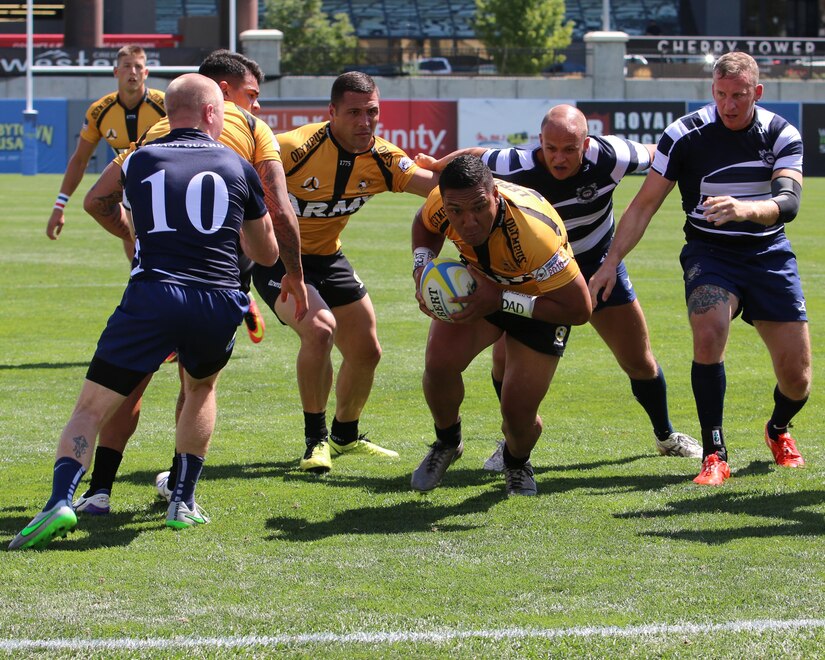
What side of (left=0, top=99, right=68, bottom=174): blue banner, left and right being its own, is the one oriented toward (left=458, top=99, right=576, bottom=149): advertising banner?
left

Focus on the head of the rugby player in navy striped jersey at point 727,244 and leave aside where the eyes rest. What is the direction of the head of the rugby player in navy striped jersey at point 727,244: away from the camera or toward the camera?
toward the camera

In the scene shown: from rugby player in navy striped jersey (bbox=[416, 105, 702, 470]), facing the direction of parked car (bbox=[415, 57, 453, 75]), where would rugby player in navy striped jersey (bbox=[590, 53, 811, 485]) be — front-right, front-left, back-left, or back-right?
back-right

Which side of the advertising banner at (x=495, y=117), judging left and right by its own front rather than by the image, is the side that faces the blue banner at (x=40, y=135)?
right

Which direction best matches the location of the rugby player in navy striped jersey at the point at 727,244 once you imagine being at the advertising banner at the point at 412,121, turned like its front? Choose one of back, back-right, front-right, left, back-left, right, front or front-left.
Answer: front

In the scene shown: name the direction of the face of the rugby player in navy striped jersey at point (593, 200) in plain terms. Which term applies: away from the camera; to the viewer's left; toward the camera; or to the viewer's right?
toward the camera

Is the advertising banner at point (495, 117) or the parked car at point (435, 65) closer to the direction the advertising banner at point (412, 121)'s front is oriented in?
the advertising banner

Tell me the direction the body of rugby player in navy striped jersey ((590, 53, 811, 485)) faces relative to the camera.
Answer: toward the camera

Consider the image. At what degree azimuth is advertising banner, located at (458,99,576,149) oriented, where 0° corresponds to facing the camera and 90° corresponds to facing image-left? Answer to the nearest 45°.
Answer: approximately 0°

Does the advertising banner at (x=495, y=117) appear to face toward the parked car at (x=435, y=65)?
no

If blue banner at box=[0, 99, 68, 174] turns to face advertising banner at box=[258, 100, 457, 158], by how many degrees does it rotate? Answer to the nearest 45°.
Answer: approximately 90° to its left

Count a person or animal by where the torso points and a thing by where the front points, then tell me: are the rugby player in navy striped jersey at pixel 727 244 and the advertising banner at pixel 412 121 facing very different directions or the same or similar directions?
same or similar directions

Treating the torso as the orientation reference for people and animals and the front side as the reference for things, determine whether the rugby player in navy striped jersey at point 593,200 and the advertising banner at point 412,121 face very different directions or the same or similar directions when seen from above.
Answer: same or similar directions

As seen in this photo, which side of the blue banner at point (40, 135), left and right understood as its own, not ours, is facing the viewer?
front

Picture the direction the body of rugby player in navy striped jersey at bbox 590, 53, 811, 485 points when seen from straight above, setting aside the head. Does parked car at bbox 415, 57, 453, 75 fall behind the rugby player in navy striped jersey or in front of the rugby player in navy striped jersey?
behind

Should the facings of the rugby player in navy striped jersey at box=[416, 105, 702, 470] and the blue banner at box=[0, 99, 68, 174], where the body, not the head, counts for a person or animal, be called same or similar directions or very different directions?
same or similar directions

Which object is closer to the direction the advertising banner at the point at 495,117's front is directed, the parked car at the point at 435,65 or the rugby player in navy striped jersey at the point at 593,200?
the rugby player in navy striped jersey

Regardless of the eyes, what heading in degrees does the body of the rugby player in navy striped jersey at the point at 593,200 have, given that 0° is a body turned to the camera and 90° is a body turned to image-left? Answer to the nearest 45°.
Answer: approximately 0°
